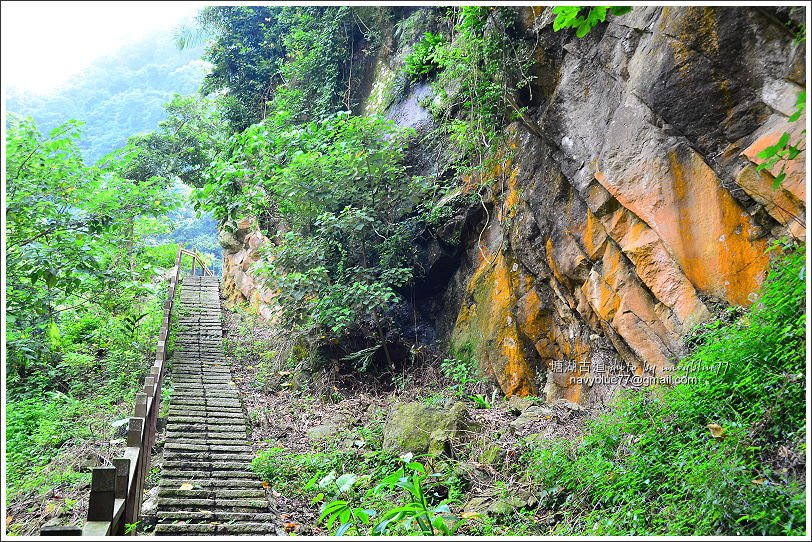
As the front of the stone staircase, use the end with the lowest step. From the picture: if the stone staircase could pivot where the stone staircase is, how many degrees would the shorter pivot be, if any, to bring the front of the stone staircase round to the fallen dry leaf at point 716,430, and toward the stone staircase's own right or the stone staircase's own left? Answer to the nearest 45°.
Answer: approximately 45° to the stone staircase's own left

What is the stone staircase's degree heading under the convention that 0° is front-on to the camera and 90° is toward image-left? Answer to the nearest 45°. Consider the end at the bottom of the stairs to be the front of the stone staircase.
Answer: approximately 0°
